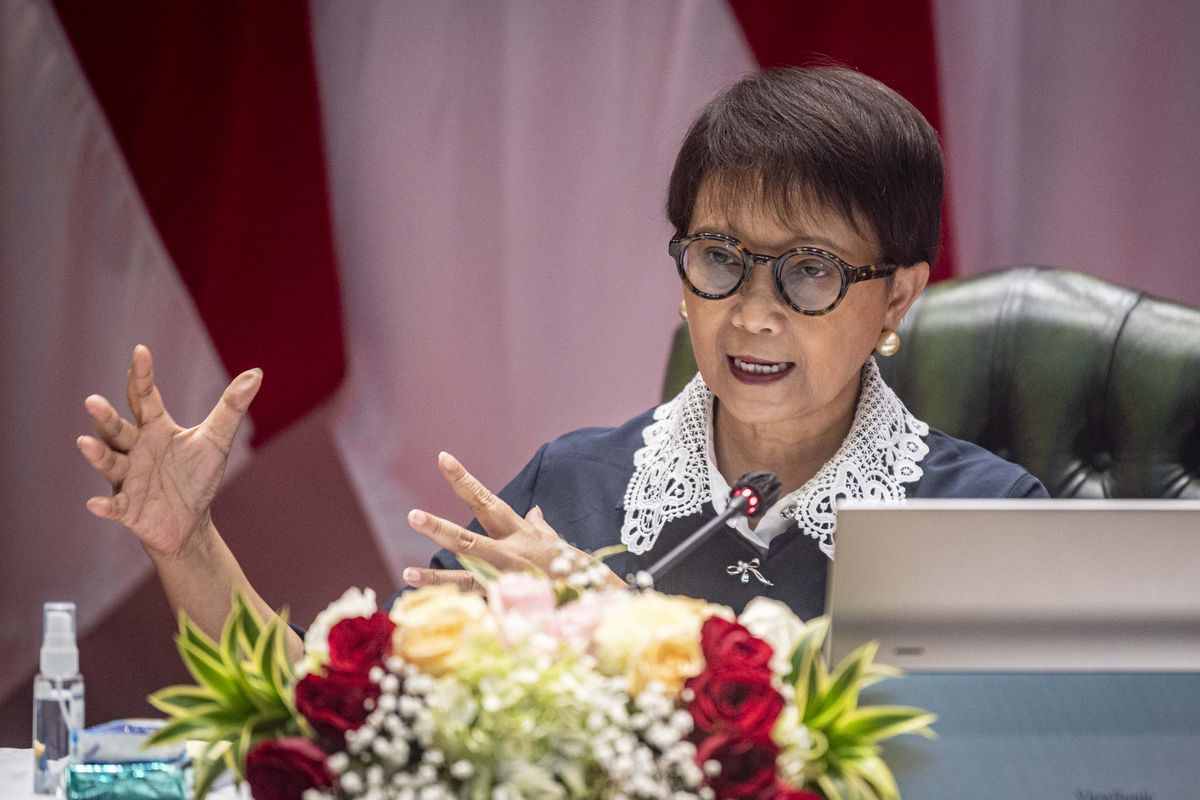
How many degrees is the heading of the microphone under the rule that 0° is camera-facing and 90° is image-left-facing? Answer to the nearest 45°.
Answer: approximately 225°

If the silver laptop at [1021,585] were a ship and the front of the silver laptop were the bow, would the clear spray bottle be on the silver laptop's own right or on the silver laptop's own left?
on the silver laptop's own left

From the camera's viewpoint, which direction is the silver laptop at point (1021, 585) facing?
away from the camera
